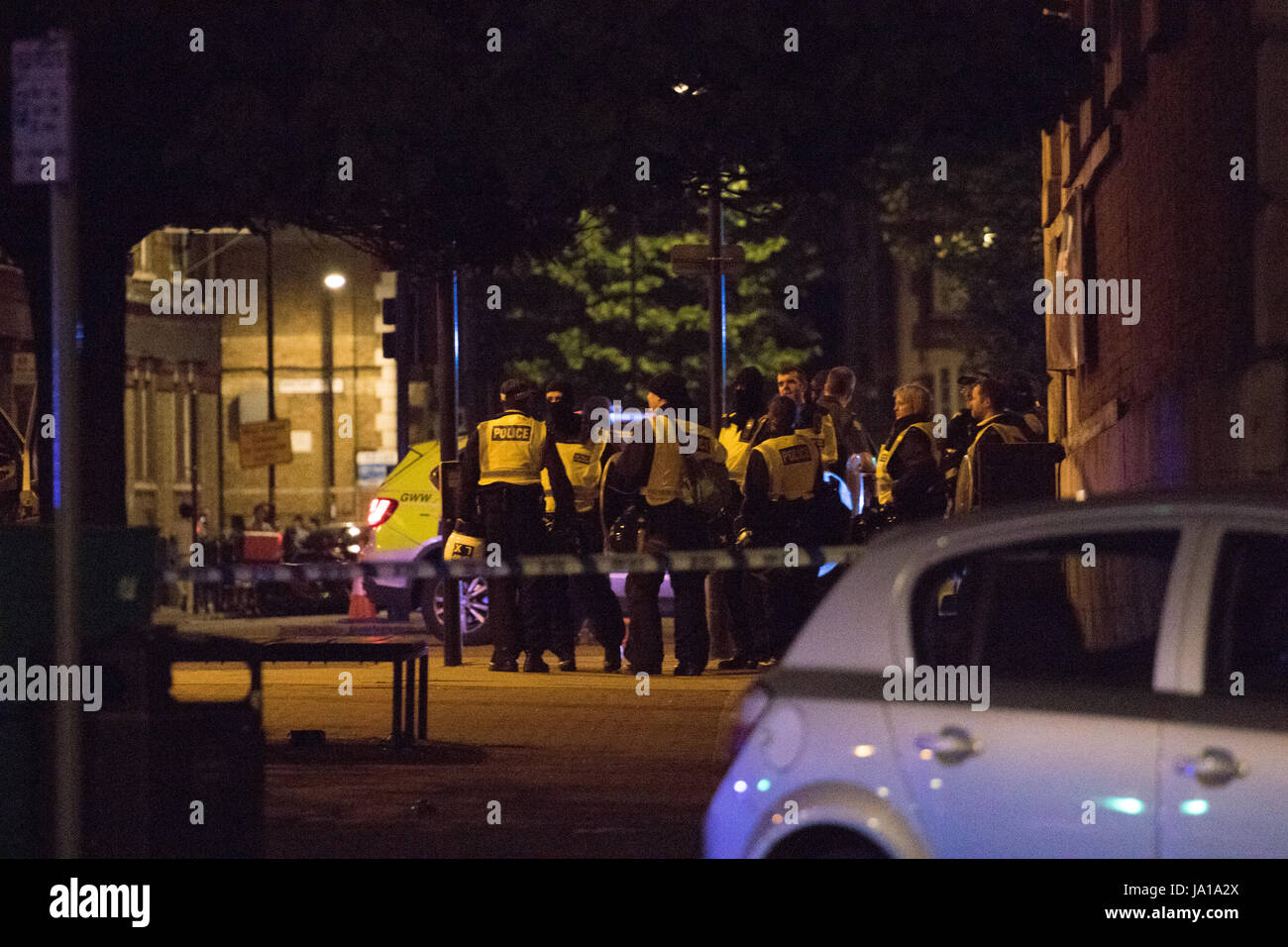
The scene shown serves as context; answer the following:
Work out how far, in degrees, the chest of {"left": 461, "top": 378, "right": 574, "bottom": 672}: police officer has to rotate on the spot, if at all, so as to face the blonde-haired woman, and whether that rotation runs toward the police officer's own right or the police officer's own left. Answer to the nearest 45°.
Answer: approximately 135° to the police officer's own right

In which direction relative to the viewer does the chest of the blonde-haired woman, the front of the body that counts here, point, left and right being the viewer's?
facing to the left of the viewer

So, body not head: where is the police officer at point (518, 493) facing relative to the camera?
away from the camera

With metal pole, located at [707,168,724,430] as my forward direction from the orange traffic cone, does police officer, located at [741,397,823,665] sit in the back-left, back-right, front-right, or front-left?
front-right

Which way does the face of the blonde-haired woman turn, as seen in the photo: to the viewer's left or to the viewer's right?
to the viewer's left

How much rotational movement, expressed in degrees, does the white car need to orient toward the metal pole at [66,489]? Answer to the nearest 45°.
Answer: approximately 180°

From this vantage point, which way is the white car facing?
to the viewer's right
